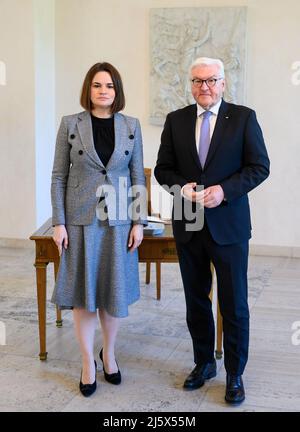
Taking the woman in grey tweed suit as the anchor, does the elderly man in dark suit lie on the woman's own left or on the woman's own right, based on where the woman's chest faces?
on the woman's own left

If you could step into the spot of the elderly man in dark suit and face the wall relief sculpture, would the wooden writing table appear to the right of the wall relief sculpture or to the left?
left

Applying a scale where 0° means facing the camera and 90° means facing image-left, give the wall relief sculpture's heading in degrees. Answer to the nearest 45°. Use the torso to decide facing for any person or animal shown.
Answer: approximately 0°

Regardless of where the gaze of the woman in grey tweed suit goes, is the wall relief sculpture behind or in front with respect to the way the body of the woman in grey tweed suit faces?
behind

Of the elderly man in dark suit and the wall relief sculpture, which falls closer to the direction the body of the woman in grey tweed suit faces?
the elderly man in dark suit

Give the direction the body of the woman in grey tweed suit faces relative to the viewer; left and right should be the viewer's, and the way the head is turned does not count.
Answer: facing the viewer

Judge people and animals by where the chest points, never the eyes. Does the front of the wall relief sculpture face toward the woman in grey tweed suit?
yes

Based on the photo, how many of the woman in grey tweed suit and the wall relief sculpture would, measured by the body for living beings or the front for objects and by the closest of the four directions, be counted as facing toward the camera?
2

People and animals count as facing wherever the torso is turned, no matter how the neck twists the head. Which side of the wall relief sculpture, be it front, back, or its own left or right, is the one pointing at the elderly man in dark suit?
front

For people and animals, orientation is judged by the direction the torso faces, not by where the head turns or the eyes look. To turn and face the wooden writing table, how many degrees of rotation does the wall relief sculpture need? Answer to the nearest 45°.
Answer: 0° — it already faces it
